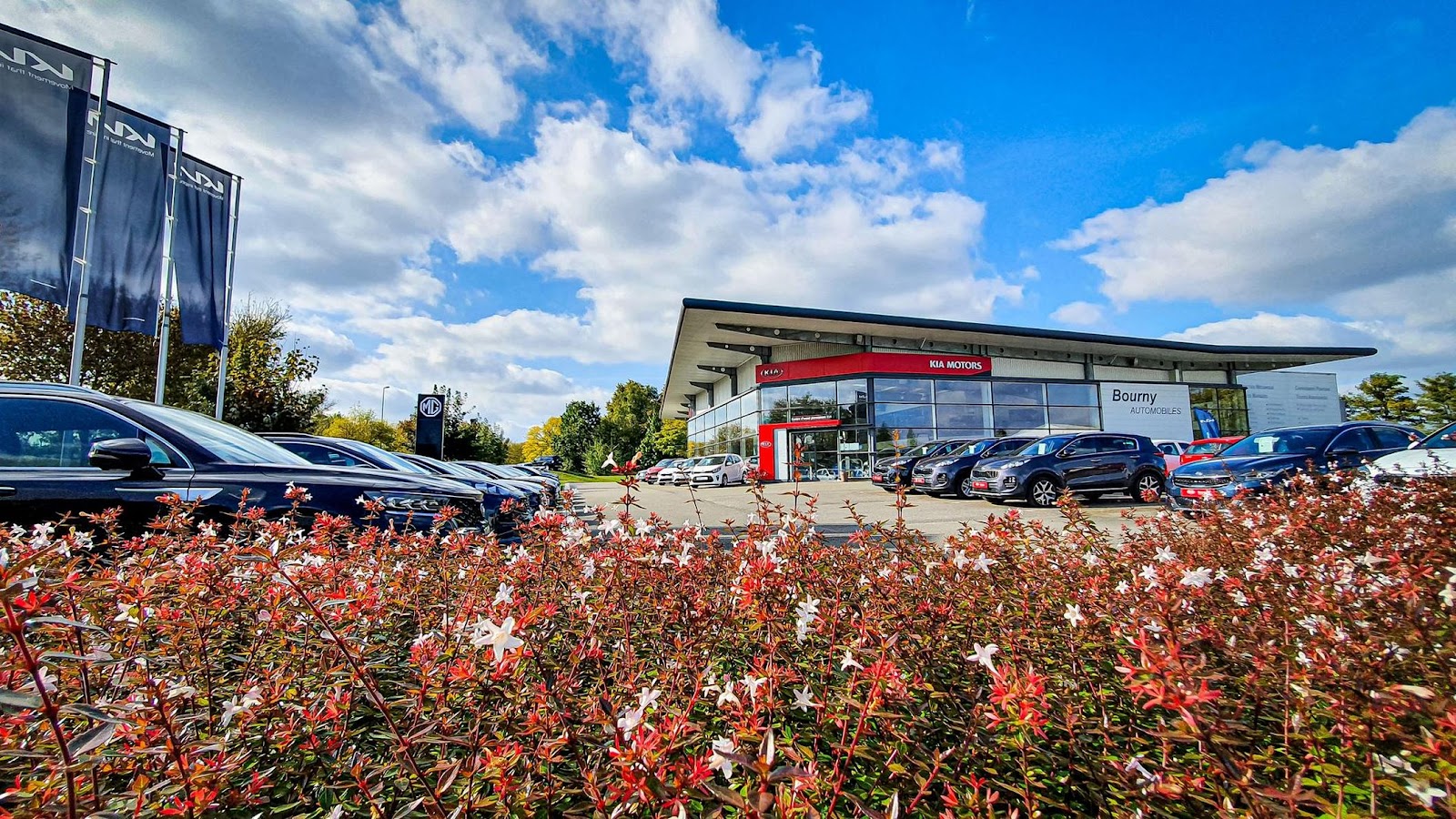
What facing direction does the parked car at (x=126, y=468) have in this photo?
to the viewer's right

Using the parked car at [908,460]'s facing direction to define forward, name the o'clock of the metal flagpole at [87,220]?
The metal flagpole is roughly at 12 o'clock from the parked car.

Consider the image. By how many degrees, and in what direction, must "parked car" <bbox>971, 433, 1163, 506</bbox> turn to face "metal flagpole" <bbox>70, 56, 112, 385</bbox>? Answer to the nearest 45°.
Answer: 0° — it already faces it

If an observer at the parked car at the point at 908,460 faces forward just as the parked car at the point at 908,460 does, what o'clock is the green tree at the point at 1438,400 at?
The green tree is roughly at 6 o'clock from the parked car.

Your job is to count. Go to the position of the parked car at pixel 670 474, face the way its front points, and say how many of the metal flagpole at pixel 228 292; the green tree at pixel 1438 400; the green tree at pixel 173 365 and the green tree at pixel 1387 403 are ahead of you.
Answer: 2

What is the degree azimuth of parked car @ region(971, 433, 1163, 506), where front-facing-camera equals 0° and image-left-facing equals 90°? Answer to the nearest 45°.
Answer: approximately 45°

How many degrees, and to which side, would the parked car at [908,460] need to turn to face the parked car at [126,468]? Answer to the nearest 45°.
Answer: approximately 45° to its left

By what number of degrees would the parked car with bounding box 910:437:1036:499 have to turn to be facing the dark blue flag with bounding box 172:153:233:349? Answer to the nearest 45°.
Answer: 0° — it already faces it
